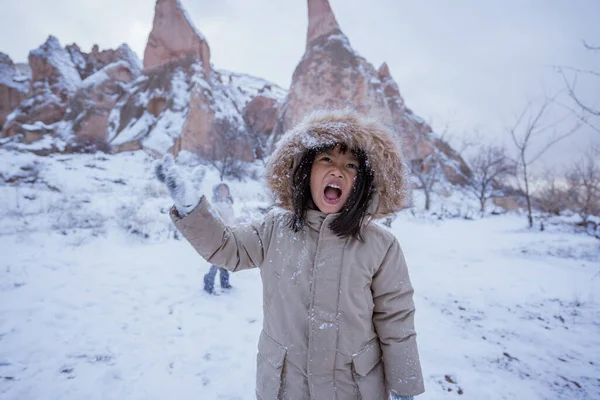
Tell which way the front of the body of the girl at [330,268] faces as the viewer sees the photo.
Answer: toward the camera

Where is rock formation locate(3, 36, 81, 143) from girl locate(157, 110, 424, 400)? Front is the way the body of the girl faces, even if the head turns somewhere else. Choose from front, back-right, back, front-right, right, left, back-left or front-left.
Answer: back-right

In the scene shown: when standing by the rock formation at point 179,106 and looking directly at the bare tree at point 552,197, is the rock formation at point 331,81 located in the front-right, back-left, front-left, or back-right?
front-left

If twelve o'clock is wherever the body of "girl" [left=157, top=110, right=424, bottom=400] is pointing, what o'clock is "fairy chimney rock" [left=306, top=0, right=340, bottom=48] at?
The fairy chimney rock is roughly at 6 o'clock from the girl.

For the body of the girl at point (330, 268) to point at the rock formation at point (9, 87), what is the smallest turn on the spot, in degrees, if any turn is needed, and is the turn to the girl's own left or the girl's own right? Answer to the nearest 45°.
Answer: approximately 135° to the girl's own right
